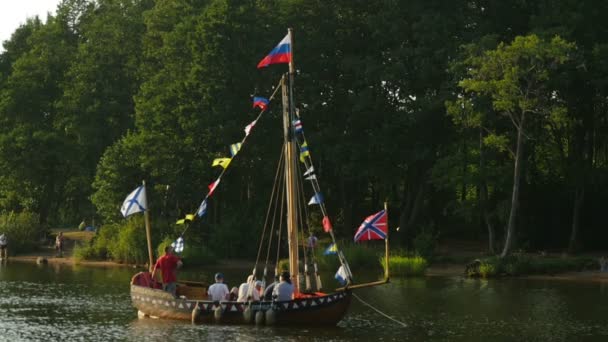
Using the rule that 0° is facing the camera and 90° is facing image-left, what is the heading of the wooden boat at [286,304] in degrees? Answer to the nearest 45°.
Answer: approximately 270°
